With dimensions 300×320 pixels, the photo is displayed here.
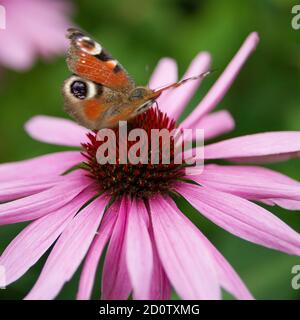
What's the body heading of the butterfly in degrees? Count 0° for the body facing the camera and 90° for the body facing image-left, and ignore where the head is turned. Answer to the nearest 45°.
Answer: approximately 270°

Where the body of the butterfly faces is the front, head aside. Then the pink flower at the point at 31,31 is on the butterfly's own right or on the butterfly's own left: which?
on the butterfly's own left
